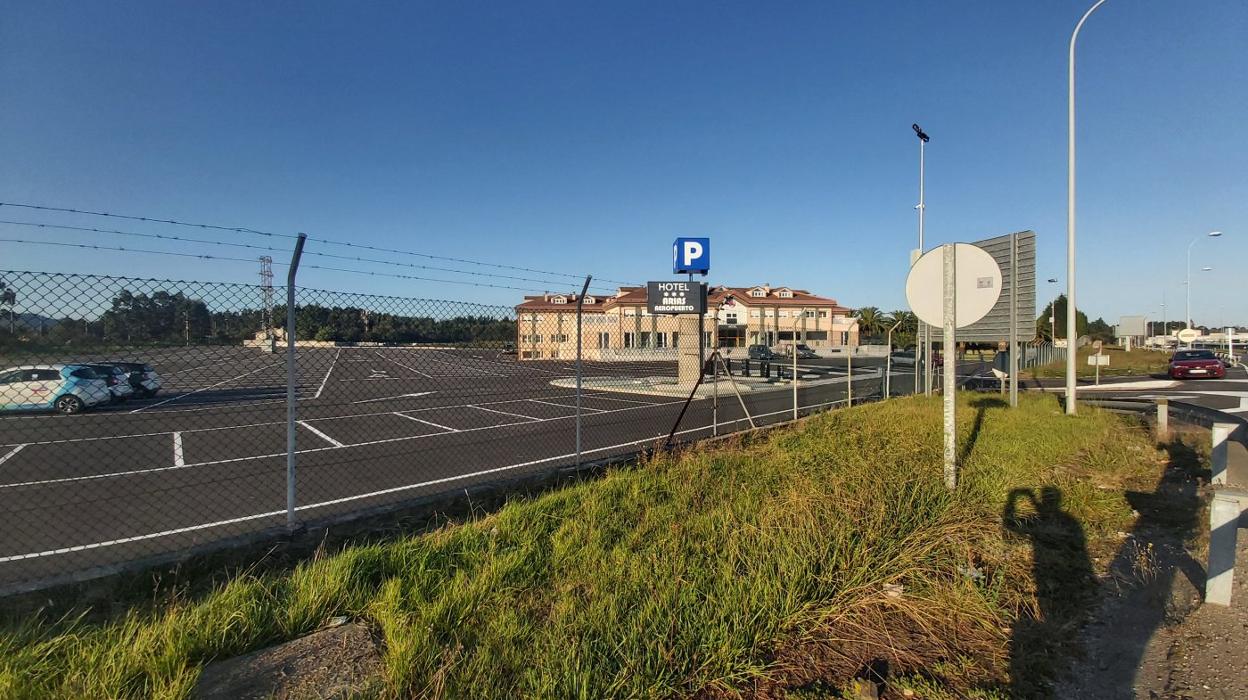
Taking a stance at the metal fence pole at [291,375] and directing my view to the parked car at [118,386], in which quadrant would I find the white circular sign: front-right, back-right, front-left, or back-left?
back-right

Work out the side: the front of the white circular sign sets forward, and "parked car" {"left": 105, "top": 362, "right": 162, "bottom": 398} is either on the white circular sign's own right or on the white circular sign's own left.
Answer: on the white circular sign's own left

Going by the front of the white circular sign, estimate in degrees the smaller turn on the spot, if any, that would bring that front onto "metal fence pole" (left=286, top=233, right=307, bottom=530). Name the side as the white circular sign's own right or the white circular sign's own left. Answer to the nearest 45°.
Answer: approximately 135° to the white circular sign's own left

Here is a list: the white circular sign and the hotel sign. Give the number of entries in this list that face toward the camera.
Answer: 1

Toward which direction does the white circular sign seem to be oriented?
away from the camera

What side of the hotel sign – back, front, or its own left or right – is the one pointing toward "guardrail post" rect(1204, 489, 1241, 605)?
front

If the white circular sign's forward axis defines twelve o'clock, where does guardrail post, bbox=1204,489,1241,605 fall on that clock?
The guardrail post is roughly at 5 o'clock from the white circular sign.

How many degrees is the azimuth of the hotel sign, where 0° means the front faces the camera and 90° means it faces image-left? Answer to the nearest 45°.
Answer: approximately 0°

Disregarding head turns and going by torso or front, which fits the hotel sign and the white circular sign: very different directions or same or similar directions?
very different directions
